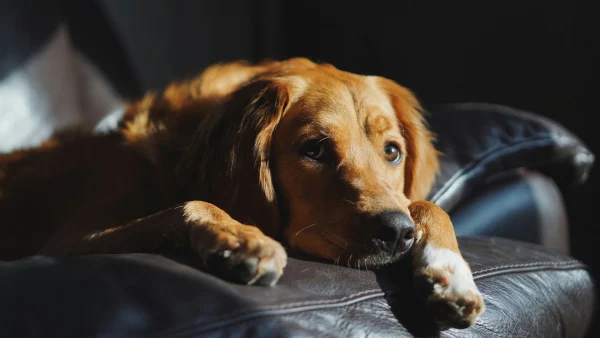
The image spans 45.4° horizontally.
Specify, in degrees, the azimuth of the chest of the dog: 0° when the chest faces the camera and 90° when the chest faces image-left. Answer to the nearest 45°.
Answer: approximately 315°
